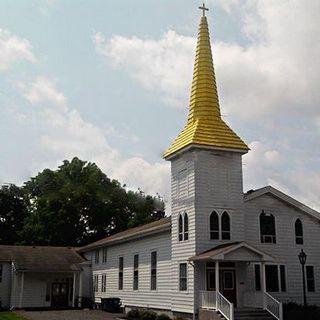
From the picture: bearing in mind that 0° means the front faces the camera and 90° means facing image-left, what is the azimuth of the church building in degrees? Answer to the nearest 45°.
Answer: approximately 315°

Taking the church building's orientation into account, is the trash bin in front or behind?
behind

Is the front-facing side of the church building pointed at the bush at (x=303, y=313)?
yes
